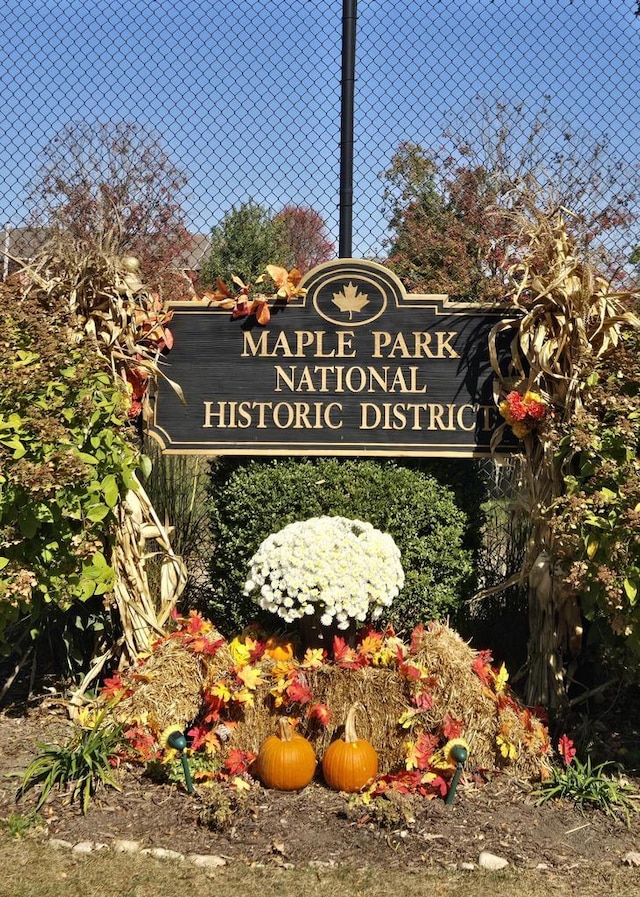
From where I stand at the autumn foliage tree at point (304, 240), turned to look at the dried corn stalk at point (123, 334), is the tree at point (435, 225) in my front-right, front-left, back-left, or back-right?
front-left

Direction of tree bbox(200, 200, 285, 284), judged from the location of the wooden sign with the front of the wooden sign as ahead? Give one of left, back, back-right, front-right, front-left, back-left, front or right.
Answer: back

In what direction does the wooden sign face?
toward the camera

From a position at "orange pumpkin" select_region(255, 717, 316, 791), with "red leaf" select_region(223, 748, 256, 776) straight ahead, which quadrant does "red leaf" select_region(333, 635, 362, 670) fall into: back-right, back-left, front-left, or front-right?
back-right

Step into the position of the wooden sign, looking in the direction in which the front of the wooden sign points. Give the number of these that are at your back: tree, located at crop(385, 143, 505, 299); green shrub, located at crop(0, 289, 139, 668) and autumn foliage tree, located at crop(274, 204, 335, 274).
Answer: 2

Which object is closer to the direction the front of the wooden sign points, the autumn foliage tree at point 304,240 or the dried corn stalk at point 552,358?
the dried corn stalk

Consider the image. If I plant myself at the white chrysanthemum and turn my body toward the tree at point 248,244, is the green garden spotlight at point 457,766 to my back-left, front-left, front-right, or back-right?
back-right

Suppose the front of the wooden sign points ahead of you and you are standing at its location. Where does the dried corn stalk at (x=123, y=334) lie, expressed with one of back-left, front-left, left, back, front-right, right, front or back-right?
right

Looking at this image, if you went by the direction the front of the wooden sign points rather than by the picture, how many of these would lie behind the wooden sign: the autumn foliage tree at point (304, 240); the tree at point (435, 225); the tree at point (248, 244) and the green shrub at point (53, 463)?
3

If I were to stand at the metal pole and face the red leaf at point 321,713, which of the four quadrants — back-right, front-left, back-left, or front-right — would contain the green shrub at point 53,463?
front-right

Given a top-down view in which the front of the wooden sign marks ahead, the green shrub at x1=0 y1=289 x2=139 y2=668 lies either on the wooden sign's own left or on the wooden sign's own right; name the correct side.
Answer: on the wooden sign's own right
